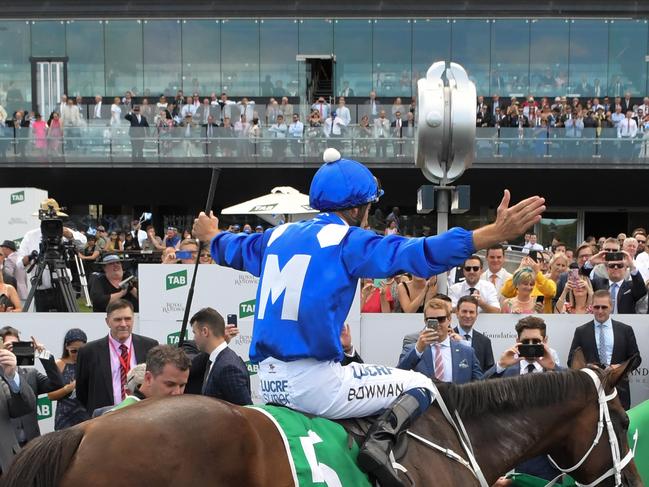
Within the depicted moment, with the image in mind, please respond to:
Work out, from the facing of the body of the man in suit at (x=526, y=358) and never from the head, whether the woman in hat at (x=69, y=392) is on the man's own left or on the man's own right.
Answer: on the man's own right

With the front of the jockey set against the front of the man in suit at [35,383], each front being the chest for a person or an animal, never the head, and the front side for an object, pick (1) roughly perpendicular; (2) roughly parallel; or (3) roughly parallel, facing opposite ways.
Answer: roughly perpendicular

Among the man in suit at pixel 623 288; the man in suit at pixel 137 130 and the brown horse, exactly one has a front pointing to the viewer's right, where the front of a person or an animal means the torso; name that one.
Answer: the brown horse

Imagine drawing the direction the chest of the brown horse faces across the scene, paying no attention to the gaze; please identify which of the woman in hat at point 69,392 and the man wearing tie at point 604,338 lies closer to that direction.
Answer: the man wearing tie

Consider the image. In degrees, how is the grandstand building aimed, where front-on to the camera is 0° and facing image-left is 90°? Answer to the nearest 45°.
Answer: approximately 0°

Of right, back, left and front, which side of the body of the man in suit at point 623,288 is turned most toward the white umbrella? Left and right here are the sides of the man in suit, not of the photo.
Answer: right

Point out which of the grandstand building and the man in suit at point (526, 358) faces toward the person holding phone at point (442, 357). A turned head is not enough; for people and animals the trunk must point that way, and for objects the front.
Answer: the grandstand building

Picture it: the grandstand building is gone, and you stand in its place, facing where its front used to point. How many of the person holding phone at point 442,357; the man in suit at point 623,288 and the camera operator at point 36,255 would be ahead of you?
3

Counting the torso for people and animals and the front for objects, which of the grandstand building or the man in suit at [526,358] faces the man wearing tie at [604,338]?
the grandstand building
